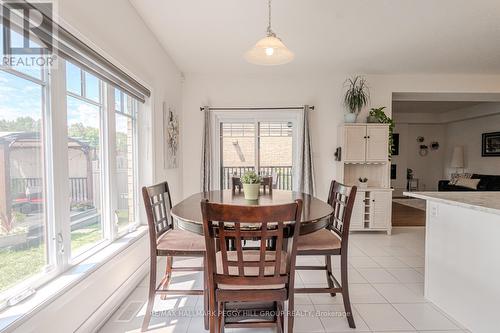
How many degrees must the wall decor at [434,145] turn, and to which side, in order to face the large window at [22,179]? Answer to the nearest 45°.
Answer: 0° — it already faces it

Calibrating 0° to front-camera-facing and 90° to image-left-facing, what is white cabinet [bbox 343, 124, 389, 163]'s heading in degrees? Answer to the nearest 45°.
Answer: approximately 0°

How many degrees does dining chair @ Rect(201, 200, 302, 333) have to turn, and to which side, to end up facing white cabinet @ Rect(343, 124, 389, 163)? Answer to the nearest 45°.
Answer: approximately 45° to its right

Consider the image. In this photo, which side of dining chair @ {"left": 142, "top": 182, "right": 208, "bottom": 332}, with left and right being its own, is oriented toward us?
right

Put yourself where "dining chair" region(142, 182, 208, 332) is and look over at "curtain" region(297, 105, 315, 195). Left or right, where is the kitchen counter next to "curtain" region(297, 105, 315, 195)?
right

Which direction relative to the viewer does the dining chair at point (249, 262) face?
away from the camera

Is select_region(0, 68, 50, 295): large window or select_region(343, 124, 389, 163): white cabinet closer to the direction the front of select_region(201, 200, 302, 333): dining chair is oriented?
the white cabinet

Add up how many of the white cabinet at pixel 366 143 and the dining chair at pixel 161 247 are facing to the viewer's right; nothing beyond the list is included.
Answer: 1
